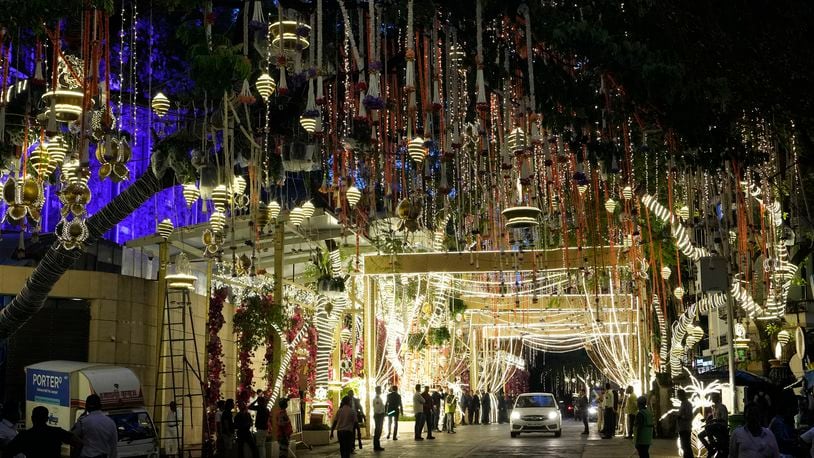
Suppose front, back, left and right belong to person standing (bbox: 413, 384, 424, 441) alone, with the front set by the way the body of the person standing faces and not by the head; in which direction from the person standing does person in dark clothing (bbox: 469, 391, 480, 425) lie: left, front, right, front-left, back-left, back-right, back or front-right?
left

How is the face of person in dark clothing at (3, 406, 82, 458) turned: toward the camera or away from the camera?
away from the camera

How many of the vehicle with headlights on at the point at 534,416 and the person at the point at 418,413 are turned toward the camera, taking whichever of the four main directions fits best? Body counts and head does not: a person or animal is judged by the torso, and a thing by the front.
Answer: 1

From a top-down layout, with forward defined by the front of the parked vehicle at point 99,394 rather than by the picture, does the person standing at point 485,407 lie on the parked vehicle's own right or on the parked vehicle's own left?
on the parked vehicle's own left

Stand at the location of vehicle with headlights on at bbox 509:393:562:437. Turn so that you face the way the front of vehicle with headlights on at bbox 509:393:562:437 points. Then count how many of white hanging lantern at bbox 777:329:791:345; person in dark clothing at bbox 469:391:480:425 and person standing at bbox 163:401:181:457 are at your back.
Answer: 1

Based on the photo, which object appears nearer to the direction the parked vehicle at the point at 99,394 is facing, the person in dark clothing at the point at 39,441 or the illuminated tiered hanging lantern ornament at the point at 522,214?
the illuminated tiered hanging lantern ornament

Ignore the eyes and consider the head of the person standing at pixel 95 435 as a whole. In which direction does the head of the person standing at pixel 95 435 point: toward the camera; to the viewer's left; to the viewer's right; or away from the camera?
away from the camera

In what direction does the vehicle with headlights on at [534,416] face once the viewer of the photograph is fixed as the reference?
facing the viewer

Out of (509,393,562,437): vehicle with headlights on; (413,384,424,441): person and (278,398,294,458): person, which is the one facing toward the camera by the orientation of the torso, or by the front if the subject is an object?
the vehicle with headlights on

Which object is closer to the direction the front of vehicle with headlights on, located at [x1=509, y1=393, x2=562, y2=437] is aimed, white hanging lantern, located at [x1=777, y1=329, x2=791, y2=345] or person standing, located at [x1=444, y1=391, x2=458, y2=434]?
the white hanging lantern

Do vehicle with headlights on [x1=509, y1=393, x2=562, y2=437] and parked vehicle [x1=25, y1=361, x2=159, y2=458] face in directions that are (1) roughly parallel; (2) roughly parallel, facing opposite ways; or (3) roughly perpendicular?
roughly perpendicular
